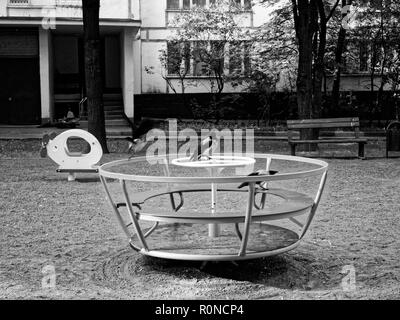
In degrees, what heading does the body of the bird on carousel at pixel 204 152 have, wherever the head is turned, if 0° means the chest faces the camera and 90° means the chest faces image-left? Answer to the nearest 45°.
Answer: approximately 270°

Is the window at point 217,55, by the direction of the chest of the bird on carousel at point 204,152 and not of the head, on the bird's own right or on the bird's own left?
on the bird's own left

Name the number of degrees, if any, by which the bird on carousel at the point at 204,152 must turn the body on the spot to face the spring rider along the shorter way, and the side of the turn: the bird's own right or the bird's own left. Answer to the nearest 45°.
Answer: approximately 135° to the bird's own left

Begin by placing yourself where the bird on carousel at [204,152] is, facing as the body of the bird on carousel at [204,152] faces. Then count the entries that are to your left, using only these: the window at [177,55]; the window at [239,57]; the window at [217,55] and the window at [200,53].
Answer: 4

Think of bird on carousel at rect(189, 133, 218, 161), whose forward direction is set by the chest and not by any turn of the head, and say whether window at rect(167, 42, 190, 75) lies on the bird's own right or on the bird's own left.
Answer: on the bird's own left

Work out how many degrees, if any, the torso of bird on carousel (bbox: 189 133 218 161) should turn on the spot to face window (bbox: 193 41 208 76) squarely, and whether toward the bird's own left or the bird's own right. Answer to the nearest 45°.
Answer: approximately 90° to the bird's own left
